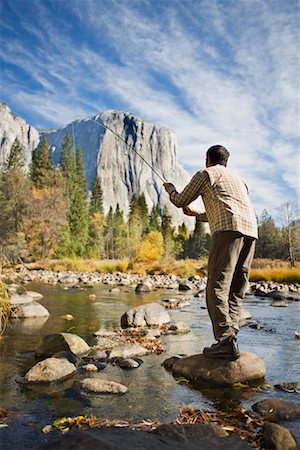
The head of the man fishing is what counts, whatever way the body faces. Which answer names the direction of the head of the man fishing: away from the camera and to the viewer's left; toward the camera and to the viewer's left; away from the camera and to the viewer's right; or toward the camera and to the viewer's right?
away from the camera and to the viewer's left

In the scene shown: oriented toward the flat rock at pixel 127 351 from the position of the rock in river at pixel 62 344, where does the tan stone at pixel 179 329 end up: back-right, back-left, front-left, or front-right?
front-left

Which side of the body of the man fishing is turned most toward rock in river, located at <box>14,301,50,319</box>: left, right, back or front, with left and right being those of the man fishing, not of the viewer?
front

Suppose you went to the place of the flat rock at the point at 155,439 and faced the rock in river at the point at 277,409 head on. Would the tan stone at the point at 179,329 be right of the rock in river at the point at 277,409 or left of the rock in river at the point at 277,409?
left

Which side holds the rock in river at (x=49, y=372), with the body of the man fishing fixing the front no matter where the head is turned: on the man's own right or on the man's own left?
on the man's own left

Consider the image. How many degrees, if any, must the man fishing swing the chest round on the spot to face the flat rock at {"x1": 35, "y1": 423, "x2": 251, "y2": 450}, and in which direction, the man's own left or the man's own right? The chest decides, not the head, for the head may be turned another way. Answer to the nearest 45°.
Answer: approximately 135° to the man's own left

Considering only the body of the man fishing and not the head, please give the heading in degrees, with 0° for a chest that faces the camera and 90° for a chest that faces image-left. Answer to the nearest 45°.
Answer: approximately 135°

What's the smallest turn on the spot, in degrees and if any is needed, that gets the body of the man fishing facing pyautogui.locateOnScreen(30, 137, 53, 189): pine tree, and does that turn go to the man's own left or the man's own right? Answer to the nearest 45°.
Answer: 0° — they already face it

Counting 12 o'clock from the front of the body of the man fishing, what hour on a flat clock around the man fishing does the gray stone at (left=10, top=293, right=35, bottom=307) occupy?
The gray stone is roughly at 12 o'clock from the man fishing.

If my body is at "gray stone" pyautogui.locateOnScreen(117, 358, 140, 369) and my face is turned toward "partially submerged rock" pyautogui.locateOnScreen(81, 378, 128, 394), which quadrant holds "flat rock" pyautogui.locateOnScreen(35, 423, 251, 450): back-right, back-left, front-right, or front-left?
front-left

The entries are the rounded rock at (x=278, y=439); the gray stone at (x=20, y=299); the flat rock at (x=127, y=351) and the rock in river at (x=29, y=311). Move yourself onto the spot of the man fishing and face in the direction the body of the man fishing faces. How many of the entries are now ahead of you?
3

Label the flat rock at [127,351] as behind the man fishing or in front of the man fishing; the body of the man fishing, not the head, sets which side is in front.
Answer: in front

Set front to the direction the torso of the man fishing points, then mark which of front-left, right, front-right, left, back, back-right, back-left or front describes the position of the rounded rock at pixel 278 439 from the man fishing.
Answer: back-left

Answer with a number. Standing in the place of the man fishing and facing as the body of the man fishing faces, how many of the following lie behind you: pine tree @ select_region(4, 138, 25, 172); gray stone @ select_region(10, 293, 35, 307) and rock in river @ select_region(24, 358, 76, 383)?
0

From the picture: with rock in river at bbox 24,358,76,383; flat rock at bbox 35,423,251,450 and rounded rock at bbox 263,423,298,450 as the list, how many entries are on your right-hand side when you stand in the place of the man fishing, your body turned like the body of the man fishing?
0

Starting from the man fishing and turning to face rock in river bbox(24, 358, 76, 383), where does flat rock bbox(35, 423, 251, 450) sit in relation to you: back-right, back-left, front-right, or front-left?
front-left

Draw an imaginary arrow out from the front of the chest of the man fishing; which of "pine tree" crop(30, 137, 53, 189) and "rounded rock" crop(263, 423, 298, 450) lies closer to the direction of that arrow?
the pine tree

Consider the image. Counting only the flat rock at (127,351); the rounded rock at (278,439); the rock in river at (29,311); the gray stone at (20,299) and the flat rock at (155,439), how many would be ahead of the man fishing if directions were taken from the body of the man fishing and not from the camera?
3
